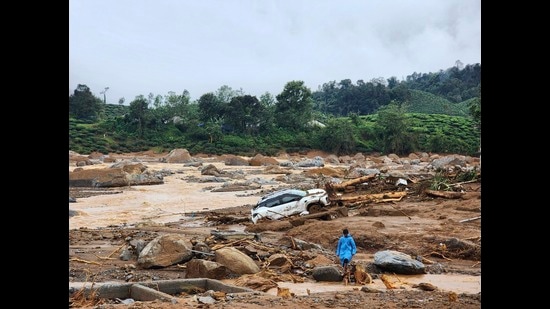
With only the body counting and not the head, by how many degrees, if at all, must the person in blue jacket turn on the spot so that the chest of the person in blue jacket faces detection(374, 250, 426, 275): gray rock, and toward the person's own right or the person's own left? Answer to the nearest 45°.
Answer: approximately 45° to the person's own right

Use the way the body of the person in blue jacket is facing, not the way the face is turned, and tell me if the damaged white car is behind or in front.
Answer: in front

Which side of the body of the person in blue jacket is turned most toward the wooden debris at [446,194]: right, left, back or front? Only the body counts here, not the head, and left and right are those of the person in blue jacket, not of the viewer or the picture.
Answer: front

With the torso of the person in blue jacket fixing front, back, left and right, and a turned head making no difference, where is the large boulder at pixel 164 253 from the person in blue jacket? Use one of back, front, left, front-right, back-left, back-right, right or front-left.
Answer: left

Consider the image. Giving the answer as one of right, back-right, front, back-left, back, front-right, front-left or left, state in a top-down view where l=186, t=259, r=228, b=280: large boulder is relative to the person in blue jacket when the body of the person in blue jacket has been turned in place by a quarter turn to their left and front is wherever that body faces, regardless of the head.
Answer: front

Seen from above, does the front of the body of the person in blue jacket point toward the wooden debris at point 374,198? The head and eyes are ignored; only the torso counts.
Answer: yes

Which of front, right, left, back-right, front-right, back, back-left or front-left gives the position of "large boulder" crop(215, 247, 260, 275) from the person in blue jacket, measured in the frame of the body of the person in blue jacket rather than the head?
left

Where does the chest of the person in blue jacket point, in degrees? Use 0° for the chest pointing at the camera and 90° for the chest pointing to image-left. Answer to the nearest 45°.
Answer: approximately 180°

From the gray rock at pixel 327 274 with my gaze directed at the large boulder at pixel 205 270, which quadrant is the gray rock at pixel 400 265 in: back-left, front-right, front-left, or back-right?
back-right

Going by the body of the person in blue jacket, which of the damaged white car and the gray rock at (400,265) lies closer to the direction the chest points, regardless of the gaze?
the damaged white car
